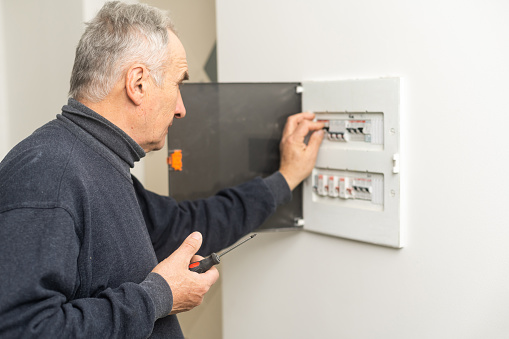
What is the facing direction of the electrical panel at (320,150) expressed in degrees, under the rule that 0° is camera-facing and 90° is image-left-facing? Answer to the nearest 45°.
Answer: approximately 45°

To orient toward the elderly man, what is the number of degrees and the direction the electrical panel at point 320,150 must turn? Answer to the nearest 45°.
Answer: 0° — it already faces them
